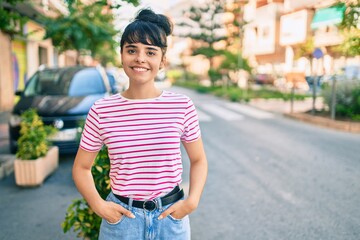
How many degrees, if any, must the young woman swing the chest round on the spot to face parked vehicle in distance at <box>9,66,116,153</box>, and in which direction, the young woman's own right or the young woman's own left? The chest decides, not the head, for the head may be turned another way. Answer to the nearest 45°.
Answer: approximately 180°

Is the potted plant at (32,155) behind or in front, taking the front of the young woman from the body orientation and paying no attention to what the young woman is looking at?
behind

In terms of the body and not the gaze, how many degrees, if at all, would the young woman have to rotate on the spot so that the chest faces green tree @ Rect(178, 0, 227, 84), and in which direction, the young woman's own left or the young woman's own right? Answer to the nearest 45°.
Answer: approximately 180°

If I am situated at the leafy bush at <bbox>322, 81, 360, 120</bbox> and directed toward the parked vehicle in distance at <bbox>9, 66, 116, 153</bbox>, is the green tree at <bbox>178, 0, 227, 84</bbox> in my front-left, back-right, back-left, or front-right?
back-right

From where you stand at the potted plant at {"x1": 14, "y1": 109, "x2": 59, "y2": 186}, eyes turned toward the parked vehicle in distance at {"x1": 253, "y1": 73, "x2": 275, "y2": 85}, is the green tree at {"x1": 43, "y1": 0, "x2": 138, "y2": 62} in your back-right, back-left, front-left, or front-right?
front-left

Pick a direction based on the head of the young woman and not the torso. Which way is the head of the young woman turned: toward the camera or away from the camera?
toward the camera

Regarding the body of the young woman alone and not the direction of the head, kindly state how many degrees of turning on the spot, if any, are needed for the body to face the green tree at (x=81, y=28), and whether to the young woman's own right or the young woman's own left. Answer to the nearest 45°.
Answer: approximately 180°

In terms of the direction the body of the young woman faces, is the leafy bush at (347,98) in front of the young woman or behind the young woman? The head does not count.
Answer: behind

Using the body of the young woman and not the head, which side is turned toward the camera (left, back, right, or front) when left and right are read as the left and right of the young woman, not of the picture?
front
